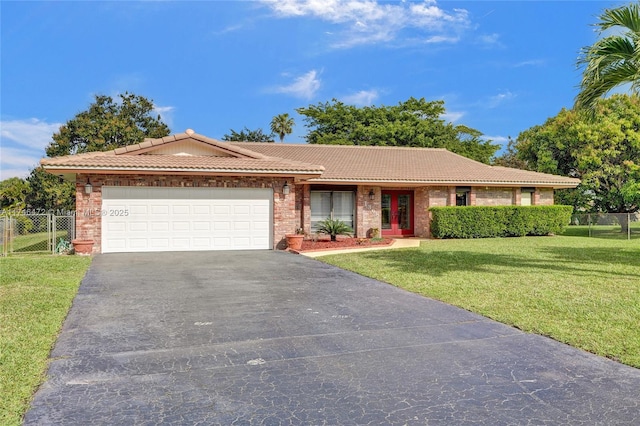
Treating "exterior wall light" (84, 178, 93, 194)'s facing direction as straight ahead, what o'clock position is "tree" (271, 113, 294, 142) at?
The tree is roughly at 7 o'clock from the exterior wall light.

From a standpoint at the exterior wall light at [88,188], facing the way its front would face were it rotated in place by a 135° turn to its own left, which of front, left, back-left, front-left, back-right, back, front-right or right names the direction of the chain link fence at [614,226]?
front-right

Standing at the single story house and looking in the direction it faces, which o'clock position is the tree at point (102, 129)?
The tree is roughly at 5 o'clock from the single story house.

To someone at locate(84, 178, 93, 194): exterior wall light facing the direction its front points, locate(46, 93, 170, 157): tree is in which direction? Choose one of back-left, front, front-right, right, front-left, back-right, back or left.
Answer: back

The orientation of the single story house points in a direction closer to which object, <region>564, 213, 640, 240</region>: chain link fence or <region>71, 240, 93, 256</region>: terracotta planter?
the terracotta planter

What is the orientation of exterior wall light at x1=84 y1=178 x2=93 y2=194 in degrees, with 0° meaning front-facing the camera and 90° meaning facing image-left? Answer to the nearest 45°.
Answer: approximately 0°

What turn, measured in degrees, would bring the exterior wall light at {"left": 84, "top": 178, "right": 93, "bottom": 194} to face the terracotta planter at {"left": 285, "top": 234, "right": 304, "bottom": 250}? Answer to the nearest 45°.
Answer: approximately 90° to its left

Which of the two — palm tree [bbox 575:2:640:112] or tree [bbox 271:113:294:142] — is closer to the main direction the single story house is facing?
the palm tree

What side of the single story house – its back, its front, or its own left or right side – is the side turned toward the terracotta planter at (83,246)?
right

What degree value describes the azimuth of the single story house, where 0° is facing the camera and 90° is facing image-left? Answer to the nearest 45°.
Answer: approximately 0°

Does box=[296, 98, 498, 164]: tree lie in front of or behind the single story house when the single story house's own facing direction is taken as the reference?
behind

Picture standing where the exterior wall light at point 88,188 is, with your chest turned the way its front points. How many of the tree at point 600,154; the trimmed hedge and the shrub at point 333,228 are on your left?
3

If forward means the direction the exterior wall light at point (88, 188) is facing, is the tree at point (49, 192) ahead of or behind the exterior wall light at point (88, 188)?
behind
